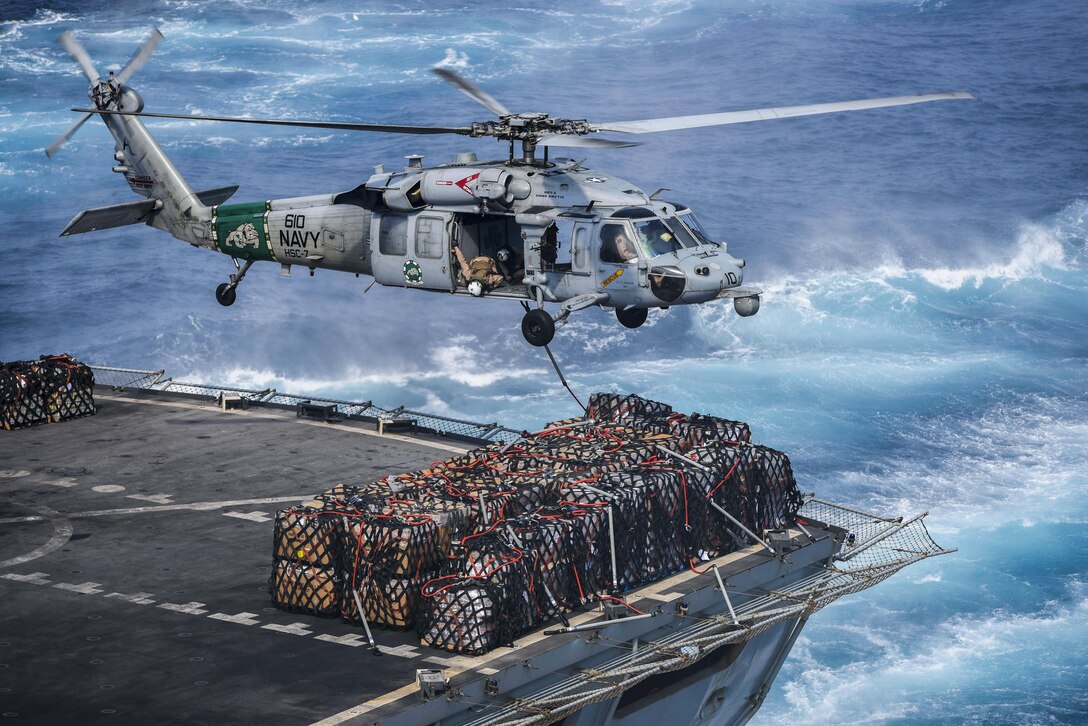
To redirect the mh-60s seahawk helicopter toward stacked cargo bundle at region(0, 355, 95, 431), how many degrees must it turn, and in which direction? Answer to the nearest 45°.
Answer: approximately 180°

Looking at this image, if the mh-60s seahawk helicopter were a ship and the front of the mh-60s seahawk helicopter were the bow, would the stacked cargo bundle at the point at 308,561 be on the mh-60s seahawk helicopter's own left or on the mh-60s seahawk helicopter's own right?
on the mh-60s seahawk helicopter's own right

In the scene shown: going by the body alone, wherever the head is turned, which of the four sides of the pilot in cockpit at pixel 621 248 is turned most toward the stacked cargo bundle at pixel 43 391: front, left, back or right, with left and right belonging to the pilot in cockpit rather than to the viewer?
back

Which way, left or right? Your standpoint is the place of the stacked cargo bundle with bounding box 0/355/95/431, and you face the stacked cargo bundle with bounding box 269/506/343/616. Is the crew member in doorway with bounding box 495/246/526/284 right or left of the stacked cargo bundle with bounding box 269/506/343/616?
left

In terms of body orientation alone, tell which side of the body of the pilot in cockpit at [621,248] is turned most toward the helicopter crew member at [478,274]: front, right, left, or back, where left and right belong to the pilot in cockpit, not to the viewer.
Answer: back

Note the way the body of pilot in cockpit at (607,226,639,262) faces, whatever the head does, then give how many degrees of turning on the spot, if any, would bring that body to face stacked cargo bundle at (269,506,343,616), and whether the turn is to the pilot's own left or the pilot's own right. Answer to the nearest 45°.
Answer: approximately 90° to the pilot's own right

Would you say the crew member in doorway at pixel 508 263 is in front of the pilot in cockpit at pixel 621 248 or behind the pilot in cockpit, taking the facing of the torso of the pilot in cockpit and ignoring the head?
behind

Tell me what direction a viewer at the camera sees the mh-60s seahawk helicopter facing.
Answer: facing the viewer and to the right of the viewer
